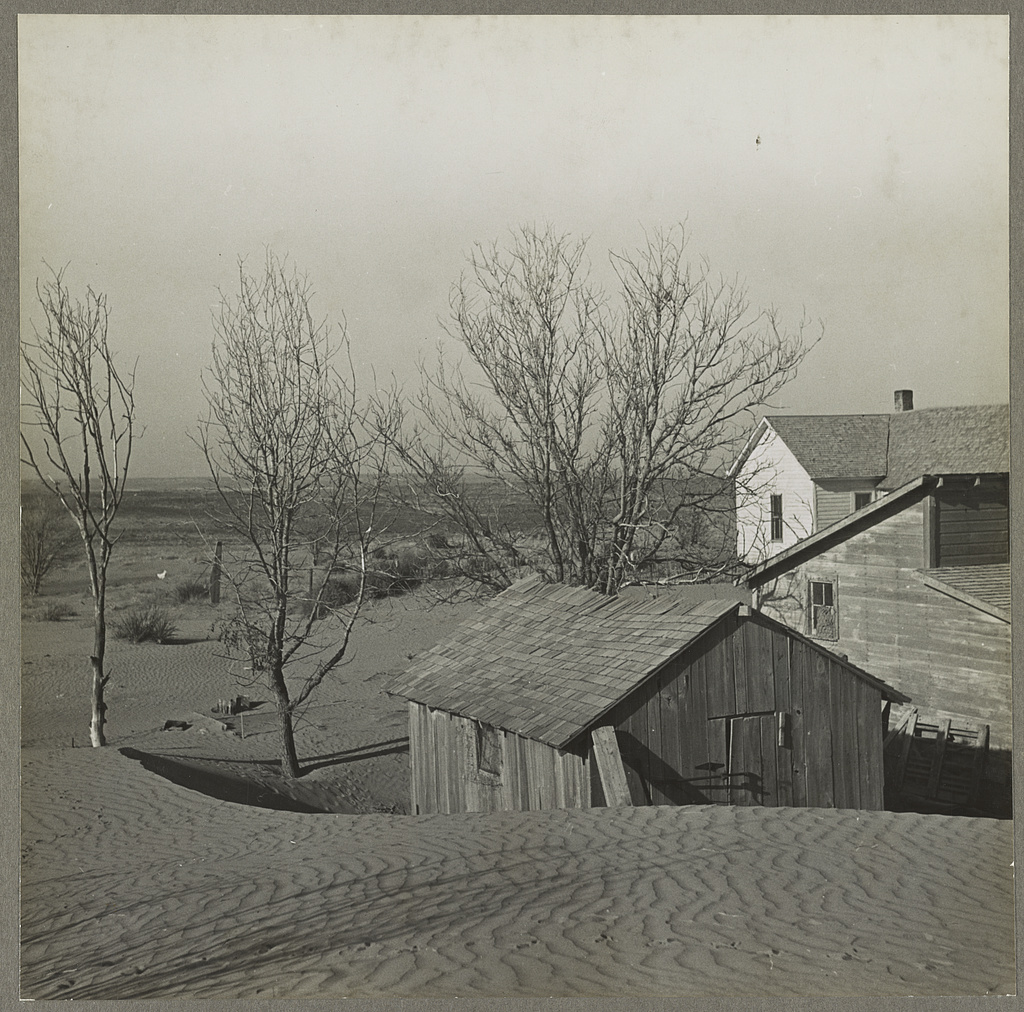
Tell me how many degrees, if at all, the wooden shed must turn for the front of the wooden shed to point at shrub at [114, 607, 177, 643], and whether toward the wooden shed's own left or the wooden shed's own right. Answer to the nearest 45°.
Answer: approximately 180°

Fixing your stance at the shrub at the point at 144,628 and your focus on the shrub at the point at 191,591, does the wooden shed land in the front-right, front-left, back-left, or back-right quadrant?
back-right

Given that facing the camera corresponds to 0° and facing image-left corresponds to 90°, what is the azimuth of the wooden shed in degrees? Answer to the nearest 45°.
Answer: approximately 315°

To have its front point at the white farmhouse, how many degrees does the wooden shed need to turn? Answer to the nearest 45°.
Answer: approximately 135° to its left

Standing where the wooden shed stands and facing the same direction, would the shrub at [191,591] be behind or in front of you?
behind

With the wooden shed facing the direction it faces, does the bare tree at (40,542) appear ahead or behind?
behind
